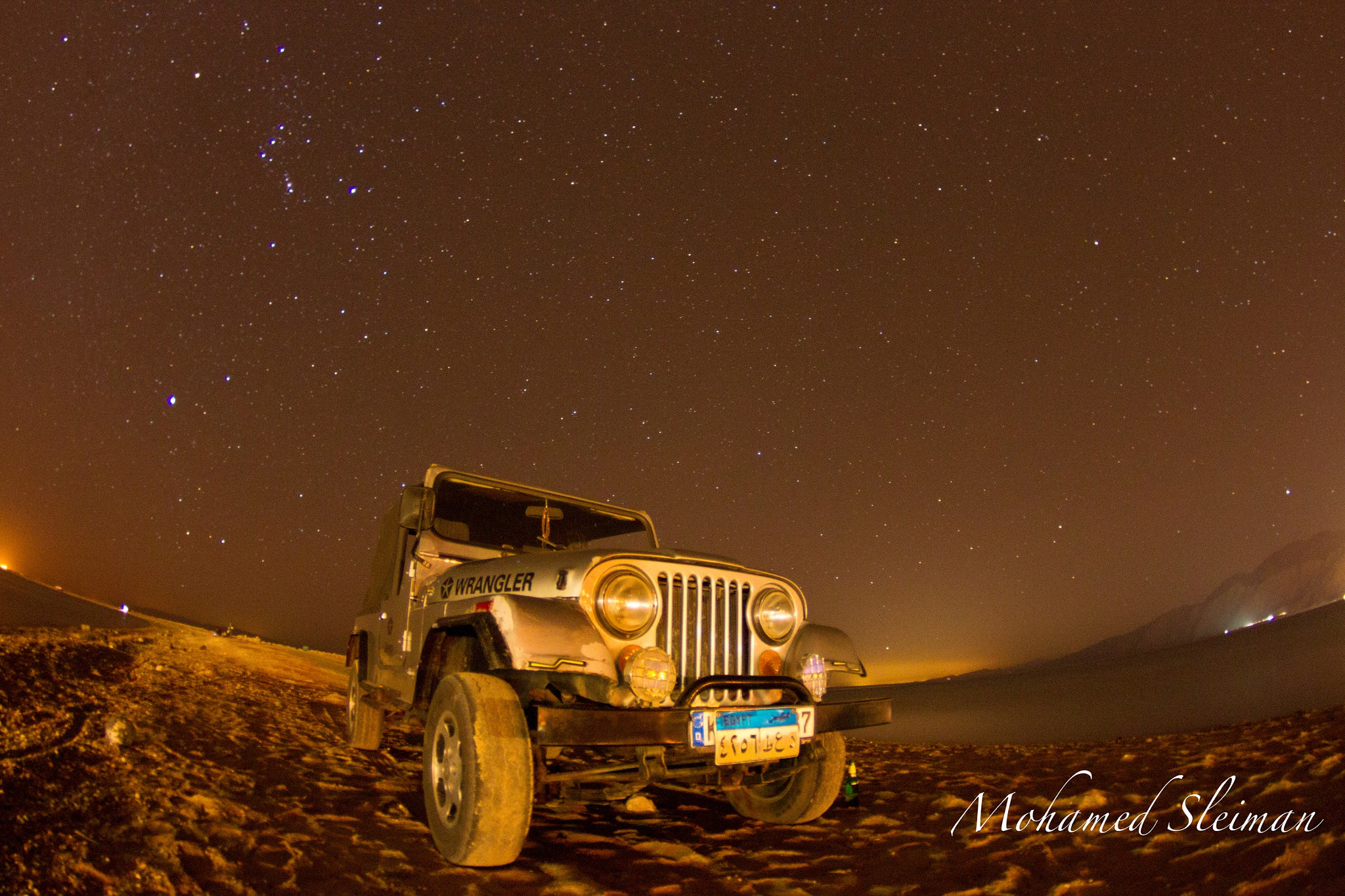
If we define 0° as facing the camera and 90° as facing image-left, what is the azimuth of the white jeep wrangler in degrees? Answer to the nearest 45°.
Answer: approximately 315°

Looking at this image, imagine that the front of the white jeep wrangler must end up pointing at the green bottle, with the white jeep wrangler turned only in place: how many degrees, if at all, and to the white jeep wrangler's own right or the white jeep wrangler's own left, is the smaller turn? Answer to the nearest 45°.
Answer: approximately 90° to the white jeep wrangler's own left

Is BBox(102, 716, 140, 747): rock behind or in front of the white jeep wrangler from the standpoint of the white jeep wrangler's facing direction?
behind
